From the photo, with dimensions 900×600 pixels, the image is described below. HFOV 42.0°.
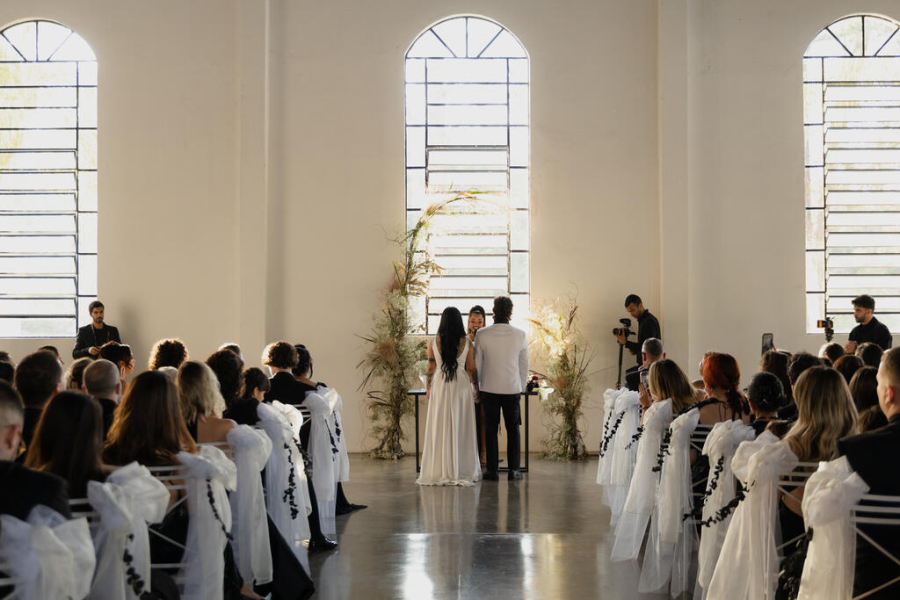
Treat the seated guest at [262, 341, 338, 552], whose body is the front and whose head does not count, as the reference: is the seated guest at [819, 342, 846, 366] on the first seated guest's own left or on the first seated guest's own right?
on the first seated guest's own right

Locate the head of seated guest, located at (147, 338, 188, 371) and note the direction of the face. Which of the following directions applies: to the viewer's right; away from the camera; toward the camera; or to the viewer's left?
away from the camera

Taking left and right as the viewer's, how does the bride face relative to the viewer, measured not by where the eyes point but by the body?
facing away from the viewer

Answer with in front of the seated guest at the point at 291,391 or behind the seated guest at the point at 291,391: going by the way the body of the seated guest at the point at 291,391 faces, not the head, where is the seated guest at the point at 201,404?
behind

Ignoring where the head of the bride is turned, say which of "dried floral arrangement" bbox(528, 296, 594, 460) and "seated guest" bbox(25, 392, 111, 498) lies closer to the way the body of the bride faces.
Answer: the dried floral arrangement

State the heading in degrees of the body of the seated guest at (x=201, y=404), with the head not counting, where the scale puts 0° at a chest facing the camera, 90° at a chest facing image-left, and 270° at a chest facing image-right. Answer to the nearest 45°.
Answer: approximately 225°

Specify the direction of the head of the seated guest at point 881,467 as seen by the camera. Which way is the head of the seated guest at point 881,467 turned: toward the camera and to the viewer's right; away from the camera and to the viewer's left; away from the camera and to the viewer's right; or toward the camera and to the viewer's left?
away from the camera and to the viewer's left

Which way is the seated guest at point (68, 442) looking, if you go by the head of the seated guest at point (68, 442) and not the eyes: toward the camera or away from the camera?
away from the camera

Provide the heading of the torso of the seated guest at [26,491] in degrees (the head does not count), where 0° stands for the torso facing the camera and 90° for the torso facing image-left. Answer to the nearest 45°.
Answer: approximately 225°

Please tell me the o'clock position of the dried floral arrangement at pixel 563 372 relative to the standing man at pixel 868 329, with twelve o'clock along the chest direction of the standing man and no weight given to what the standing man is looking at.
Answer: The dried floral arrangement is roughly at 2 o'clock from the standing man.

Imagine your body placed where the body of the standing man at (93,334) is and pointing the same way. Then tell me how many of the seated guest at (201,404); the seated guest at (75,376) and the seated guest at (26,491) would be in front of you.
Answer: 3

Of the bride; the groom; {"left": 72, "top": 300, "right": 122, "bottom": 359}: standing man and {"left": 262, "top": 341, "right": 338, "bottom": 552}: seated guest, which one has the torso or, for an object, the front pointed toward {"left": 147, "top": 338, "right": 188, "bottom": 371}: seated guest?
the standing man

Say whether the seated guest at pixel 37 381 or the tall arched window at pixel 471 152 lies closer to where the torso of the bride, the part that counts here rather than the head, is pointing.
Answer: the tall arched window

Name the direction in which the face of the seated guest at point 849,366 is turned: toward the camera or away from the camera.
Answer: away from the camera

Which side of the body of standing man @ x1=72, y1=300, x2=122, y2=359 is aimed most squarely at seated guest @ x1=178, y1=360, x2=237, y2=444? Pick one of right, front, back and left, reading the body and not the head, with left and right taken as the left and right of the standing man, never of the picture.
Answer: front

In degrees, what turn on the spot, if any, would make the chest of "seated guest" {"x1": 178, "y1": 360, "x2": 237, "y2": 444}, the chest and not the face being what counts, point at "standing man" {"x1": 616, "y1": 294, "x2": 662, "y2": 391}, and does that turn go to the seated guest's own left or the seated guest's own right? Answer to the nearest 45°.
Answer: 0° — they already face them
